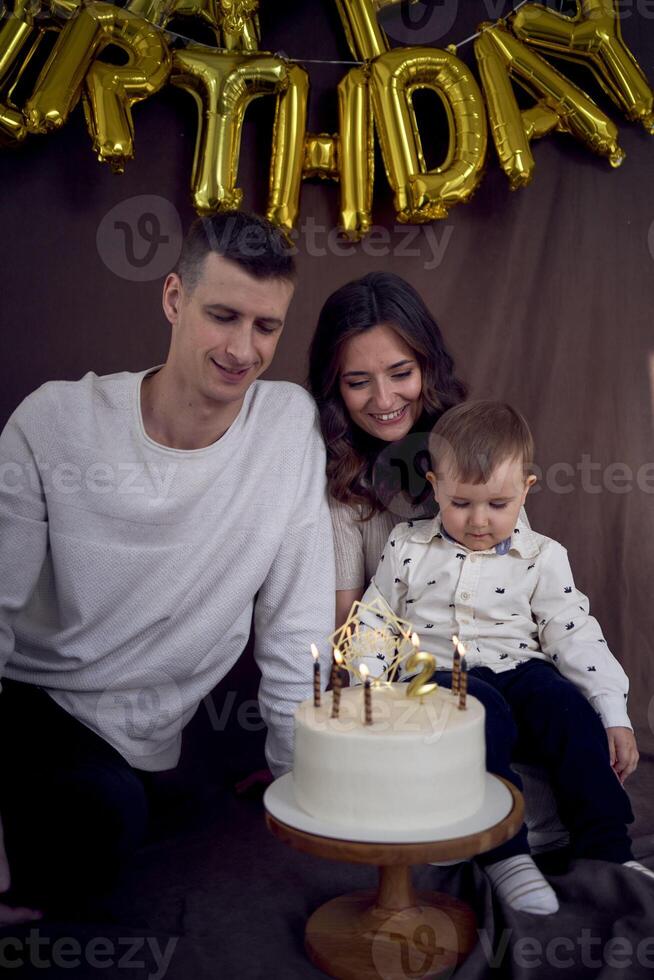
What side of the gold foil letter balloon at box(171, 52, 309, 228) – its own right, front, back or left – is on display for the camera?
front

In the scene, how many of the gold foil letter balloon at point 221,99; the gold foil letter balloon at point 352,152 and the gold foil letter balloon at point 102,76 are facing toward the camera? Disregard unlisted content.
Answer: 3

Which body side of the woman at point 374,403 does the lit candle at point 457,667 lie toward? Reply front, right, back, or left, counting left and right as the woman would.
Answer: front

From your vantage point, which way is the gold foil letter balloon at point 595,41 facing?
toward the camera

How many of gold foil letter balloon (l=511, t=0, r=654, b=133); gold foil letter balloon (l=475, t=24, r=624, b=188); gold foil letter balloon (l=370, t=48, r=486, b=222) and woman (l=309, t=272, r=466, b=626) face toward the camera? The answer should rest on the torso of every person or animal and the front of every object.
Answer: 4

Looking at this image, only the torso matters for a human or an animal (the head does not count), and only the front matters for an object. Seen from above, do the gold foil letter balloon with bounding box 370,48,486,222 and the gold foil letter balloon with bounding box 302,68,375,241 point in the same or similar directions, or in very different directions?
same or similar directions

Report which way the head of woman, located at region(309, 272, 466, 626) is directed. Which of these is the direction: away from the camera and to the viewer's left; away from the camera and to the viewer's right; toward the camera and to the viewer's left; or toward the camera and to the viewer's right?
toward the camera and to the viewer's right

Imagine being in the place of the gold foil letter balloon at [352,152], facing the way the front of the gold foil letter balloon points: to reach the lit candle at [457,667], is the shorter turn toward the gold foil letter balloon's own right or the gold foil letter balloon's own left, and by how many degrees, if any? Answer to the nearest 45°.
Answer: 0° — it already faces it

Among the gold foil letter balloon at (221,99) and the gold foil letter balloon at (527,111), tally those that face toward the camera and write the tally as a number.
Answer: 2

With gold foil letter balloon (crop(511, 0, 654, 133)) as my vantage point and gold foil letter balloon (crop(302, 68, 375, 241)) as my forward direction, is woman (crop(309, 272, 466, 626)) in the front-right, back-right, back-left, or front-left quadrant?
front-left

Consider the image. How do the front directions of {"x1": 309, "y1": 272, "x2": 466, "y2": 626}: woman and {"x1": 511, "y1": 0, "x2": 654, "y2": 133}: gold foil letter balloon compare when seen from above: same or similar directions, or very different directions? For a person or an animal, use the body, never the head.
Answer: same or similar directions

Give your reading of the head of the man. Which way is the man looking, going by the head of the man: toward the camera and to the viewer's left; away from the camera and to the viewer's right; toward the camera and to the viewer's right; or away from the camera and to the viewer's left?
toward the camera and to the viewer's right

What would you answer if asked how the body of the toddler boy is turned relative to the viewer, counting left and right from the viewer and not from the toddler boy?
facing the viewer

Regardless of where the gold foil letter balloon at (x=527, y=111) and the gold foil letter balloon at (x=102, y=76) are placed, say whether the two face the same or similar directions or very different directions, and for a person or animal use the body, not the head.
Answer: same or similar directions
